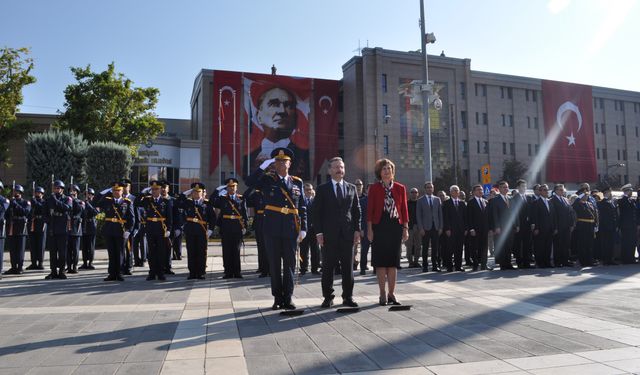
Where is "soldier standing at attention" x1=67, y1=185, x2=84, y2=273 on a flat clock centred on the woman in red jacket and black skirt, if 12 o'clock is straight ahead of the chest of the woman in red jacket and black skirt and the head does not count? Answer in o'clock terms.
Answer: The soldier standing at attention is roughly at 4 o'clock from the woman in red jacket and black skirt.

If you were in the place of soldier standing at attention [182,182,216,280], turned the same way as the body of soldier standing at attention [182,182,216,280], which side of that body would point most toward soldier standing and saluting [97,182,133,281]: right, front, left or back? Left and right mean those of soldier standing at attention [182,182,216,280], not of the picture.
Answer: right

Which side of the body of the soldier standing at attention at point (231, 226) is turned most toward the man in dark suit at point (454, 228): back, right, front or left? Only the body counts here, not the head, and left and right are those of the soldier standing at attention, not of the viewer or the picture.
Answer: left

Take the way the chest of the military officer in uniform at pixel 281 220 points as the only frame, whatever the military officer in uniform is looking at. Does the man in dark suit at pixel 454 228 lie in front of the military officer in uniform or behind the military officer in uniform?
behind

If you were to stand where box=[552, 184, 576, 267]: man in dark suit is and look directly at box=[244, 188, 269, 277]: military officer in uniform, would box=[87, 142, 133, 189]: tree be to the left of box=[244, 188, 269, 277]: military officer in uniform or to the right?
right

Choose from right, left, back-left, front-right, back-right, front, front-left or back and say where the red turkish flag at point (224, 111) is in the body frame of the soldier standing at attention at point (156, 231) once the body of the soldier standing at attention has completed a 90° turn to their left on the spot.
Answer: left

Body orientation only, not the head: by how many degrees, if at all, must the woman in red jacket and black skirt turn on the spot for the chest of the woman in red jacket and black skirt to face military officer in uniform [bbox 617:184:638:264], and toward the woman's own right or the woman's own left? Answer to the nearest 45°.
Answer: approximately 135° to the woman's own left

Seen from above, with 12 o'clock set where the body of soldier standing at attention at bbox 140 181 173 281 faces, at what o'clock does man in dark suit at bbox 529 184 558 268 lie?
The man in dark suit is roughly at 9 o'clock from the soldier standing at attention.

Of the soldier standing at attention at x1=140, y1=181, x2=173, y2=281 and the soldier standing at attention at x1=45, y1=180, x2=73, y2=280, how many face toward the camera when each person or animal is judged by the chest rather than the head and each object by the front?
2

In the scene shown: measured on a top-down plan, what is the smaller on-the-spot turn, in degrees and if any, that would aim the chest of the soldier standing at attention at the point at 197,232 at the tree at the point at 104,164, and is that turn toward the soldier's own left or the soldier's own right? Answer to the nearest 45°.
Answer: approximately 180°

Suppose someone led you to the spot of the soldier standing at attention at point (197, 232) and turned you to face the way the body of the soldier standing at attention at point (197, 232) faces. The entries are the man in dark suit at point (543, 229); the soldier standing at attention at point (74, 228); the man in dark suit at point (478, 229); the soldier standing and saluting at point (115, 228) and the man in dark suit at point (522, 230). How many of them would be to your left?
3
